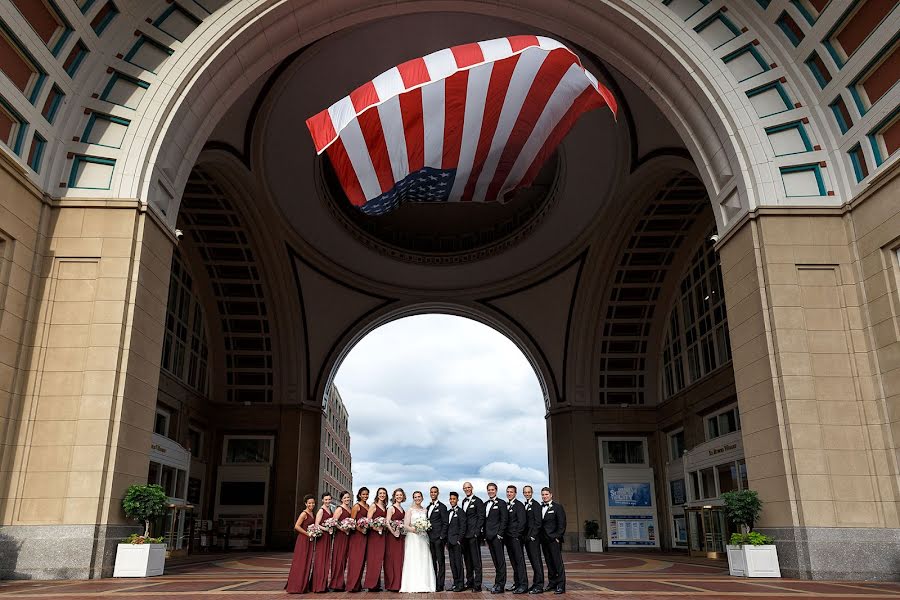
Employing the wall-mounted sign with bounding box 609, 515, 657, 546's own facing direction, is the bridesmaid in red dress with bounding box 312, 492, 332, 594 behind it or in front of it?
in front

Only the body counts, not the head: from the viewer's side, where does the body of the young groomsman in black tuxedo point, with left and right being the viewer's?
facing the viewer and to the left of the viewer

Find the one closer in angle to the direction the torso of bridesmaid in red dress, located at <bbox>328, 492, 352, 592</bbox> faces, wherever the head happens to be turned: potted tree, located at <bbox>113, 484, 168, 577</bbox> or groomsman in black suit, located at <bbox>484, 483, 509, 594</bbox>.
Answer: the groomsman in black suit

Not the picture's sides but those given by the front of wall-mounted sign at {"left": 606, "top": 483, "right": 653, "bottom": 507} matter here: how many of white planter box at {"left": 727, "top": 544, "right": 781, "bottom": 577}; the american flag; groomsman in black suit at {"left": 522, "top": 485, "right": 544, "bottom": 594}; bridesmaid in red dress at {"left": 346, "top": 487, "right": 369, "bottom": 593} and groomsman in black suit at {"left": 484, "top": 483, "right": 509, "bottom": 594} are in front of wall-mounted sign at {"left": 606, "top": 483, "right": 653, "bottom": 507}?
5

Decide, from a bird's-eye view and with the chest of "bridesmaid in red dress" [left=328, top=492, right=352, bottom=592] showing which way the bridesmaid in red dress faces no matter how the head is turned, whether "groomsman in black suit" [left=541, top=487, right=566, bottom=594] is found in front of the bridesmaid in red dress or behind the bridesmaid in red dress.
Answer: in front

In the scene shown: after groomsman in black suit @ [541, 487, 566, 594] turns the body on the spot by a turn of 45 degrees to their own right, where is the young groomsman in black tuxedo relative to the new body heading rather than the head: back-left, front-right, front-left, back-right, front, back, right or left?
front

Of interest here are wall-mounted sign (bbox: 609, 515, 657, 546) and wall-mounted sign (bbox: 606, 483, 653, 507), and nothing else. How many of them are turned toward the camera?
2

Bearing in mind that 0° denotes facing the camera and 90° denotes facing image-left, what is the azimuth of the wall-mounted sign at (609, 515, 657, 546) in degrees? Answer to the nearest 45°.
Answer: approximately 0°

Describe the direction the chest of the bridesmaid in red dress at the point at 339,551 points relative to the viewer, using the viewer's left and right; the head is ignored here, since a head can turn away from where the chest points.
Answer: facing the viewer and to the right of the viewer

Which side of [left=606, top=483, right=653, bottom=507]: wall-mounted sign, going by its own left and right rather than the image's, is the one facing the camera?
front

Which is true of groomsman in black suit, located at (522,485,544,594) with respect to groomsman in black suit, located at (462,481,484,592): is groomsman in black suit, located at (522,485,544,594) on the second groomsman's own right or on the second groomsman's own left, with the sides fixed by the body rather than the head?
on the second groomsman's own left
